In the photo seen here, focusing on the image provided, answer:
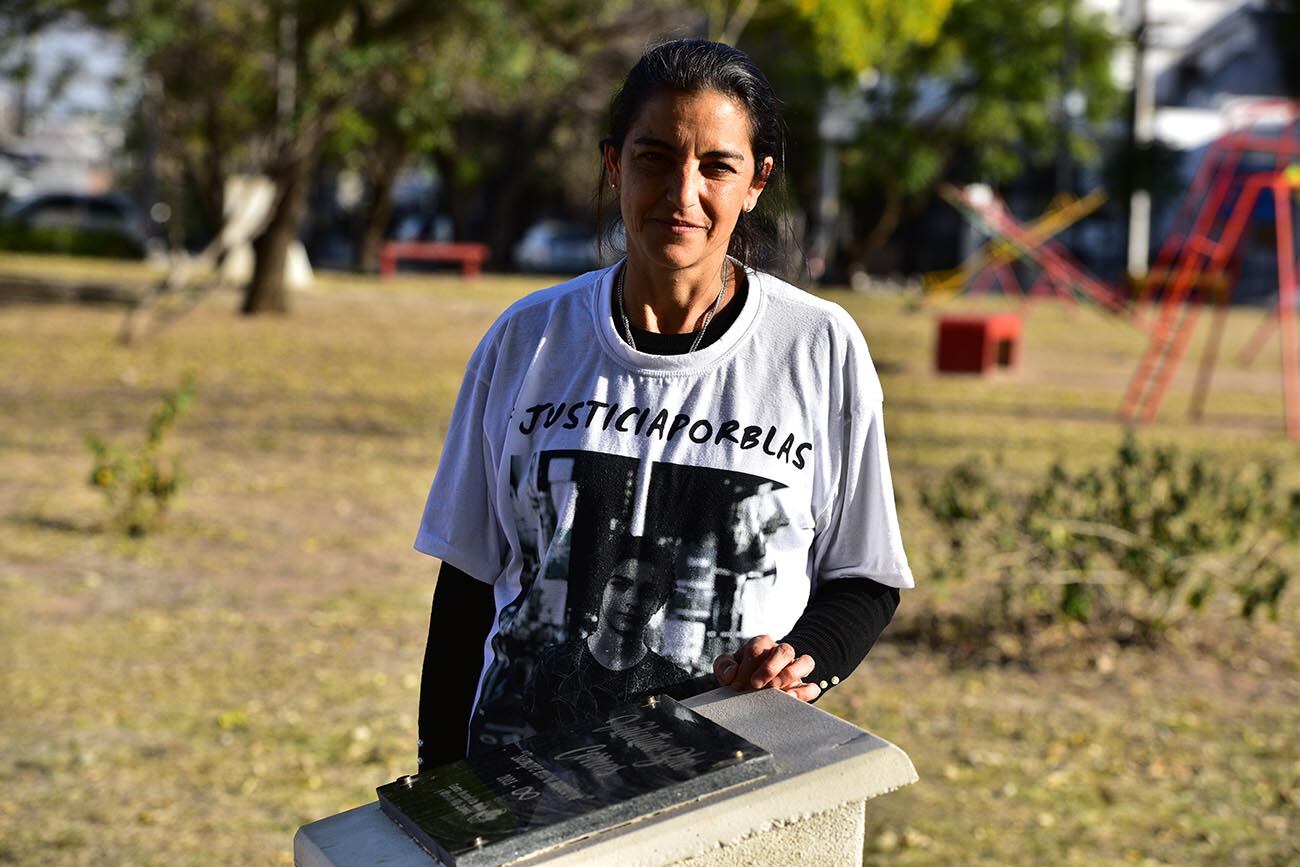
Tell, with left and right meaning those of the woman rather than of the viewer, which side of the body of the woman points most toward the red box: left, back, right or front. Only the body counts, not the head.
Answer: back

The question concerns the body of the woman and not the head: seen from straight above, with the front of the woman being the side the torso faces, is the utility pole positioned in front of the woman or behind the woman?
behind

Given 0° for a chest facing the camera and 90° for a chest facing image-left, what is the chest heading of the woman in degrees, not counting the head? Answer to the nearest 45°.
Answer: approximately 0°

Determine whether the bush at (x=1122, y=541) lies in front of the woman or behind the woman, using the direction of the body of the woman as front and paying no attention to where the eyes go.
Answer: behind

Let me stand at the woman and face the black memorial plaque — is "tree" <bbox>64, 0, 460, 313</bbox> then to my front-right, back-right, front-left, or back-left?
back-right

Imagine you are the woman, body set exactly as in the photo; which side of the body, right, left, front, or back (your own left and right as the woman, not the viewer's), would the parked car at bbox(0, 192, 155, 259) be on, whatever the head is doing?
back

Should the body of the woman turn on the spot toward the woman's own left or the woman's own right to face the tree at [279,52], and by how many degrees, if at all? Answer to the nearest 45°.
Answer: approximately 180°

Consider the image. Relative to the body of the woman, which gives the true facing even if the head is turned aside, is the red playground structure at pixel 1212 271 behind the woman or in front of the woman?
behind

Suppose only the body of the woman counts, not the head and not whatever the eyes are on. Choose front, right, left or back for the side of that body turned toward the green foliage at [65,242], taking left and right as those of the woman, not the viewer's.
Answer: back

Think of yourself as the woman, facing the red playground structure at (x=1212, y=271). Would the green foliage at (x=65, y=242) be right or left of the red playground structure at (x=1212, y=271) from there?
left

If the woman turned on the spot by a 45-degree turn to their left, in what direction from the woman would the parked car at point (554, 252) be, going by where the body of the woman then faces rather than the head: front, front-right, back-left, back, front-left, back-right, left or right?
back-left
